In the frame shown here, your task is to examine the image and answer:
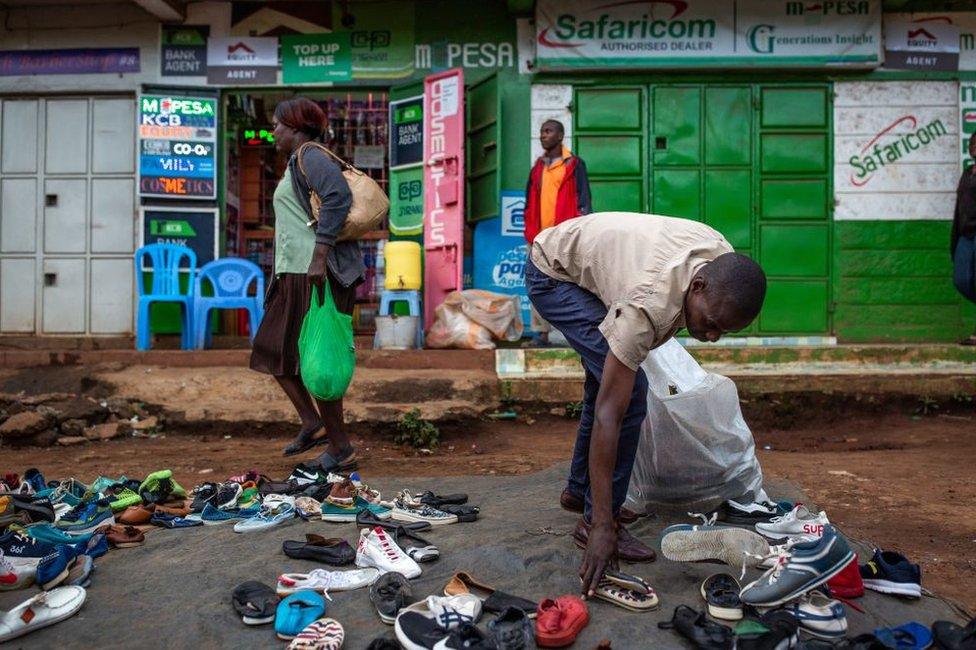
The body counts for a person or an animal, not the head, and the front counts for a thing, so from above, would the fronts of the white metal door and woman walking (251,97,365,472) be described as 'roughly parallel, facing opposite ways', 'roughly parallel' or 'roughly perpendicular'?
roughly perpendicular

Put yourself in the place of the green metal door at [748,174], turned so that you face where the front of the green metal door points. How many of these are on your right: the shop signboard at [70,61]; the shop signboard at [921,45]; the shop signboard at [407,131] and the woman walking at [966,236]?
2

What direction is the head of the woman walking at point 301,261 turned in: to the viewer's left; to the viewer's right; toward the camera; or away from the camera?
to the viewer's left

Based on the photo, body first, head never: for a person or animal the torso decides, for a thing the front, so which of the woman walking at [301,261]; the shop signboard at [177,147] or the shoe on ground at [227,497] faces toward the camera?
the shop signboard

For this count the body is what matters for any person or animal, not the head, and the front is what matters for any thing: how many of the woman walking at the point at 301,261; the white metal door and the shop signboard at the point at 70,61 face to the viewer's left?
1
